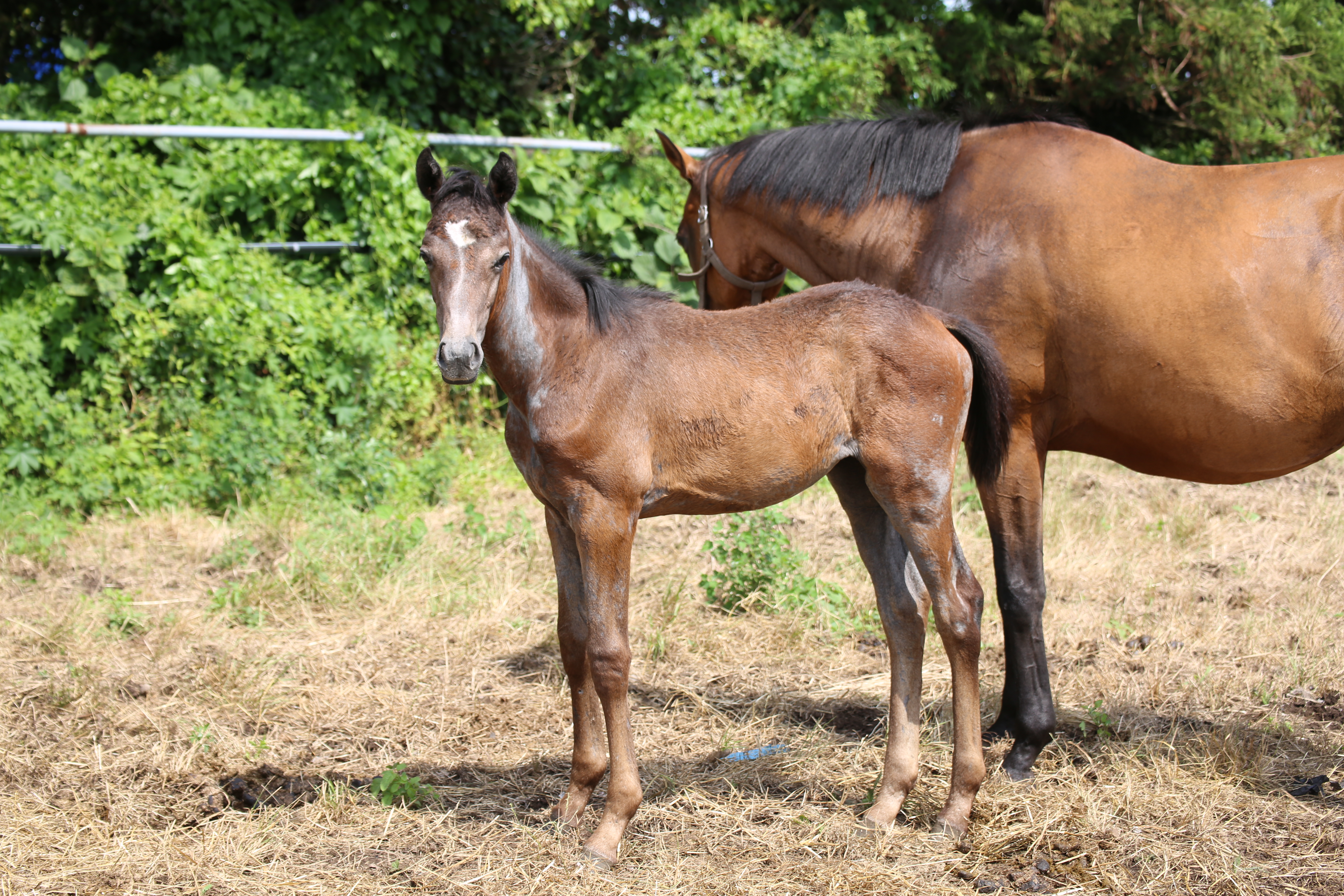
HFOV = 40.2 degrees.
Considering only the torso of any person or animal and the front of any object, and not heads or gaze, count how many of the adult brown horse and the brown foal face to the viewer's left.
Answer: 2

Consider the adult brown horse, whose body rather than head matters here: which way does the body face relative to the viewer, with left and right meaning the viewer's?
facing to the left of the viewer

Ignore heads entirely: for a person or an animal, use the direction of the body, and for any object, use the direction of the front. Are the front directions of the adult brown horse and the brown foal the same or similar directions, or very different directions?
same or similar directions

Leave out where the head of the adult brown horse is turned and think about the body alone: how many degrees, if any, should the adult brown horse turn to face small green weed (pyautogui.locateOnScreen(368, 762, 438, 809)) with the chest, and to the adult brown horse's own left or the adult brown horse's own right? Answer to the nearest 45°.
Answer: approximately 45° to the adult brown horse's own left

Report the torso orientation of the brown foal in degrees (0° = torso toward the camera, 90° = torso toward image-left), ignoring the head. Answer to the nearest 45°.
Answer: approximately 90°

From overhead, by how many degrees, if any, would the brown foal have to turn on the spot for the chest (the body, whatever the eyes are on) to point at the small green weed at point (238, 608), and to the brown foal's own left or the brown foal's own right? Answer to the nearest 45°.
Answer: approximately 45° to the brown foal's own right

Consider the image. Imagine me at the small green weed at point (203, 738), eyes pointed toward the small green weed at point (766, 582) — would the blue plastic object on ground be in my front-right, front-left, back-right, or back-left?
front-right

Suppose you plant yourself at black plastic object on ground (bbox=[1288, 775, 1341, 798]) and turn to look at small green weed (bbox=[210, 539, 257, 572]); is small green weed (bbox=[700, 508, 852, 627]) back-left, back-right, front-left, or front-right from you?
front-right

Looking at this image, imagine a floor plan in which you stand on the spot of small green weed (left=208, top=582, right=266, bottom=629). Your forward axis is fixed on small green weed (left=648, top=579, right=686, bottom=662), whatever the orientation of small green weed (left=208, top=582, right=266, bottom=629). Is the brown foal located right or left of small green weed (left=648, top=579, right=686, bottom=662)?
right

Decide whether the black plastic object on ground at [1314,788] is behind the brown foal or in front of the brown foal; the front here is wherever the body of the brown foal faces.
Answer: behind
